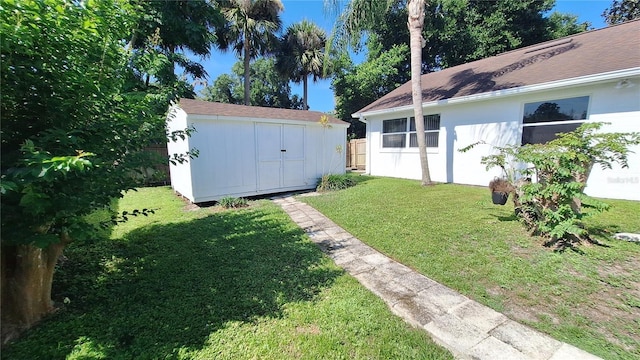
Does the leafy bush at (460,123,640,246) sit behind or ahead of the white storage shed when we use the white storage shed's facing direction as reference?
ahead

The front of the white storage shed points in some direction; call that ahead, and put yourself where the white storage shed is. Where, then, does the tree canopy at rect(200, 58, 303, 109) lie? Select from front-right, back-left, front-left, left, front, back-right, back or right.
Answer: back-left

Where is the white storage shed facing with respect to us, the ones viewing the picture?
facing the viewer and to the right of the viewer

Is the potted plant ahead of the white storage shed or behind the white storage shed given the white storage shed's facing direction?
ahead

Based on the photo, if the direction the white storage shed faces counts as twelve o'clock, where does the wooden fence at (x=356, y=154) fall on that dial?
The wooden fence is roughly at 9 o'clock from the white storage shed.

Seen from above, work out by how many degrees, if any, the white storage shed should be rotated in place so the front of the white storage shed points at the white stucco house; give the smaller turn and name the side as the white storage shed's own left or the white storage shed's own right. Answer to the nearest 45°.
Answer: approximately 45° to the white storage shed's own left

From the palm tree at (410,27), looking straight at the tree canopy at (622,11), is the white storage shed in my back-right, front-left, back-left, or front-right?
back-left

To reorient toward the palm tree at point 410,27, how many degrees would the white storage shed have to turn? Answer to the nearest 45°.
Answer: approximately 45° to its left

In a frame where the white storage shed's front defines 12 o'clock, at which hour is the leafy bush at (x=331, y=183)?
The leafy bush is roughly at 10 o'clock from the white storage shed.
